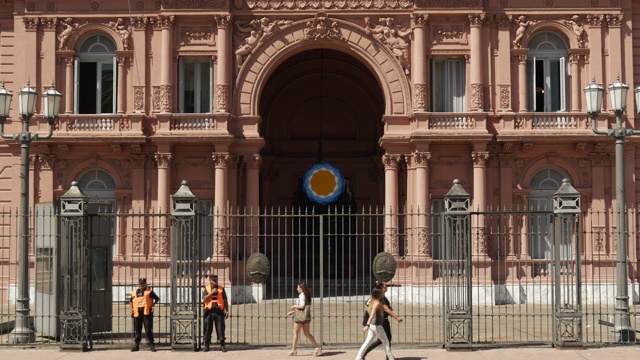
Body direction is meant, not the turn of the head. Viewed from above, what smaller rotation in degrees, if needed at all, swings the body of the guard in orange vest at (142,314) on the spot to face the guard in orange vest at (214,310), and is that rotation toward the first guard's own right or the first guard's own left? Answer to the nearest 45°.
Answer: approximately 90° to the first guard's own left

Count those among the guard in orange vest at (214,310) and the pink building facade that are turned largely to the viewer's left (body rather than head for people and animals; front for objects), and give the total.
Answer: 0

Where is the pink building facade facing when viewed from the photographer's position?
facing the viewer

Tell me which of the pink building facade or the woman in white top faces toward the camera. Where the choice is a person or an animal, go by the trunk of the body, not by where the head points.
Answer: the pink building facade

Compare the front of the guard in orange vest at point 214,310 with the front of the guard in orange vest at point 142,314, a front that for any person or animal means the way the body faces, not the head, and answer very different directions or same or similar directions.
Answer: same or similar directions

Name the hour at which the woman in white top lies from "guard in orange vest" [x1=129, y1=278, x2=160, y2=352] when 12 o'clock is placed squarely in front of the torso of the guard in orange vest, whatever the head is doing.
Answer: The woman in white top is roughly at 10 o'clock from the guard in orange vest.

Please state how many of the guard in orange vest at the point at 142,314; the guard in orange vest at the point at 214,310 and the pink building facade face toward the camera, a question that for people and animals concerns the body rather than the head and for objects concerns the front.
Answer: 3

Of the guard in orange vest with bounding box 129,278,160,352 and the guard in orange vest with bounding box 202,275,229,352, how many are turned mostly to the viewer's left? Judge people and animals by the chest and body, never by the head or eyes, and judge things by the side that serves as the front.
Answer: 0

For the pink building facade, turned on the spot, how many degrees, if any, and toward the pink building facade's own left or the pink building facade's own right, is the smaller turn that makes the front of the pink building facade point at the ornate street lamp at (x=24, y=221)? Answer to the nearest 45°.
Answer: approximately 45° to the pink building facade's own right

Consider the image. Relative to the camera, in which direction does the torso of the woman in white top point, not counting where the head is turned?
to the viewer's left

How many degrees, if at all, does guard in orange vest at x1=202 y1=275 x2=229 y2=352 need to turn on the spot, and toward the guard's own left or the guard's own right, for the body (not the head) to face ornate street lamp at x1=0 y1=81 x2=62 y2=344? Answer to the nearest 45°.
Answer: approximately 90° to the guard's own right

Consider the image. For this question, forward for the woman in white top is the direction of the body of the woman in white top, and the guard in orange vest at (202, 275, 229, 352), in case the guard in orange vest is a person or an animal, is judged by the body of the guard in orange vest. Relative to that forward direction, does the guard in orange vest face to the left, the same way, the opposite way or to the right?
to the left

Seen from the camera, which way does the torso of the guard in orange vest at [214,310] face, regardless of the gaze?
toward the camera

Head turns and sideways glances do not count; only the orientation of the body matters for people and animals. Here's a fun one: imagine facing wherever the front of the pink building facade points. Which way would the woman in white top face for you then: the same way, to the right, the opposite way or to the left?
to the right

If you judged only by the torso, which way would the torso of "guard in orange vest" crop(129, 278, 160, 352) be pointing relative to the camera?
toward the camera

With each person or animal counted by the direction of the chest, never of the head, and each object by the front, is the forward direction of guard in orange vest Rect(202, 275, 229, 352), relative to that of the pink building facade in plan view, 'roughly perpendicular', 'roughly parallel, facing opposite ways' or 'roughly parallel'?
roughly parallel
